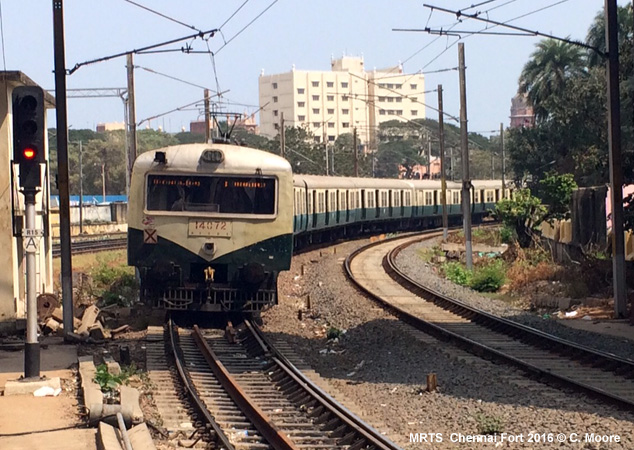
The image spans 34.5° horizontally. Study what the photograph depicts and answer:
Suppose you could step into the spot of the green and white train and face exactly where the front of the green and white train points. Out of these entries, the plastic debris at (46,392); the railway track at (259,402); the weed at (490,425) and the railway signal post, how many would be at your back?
0

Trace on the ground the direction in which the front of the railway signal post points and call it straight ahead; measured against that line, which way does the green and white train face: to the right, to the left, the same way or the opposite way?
the same way

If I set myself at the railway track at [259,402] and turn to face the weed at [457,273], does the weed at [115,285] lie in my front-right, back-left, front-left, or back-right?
front-left

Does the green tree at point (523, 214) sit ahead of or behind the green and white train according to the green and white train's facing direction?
behind

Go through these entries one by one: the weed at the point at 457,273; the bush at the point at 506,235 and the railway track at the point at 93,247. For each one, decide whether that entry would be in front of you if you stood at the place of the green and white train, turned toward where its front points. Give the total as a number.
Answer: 0

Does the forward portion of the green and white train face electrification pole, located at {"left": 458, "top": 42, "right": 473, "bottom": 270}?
no

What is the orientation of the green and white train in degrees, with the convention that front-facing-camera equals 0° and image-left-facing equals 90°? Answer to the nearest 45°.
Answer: approximately 0°

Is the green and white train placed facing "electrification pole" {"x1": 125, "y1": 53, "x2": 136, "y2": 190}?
no

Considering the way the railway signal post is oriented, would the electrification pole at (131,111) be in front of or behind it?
behind

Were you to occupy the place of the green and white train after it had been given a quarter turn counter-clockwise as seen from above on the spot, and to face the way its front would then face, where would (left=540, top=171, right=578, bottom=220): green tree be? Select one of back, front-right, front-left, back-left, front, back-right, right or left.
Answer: front-left

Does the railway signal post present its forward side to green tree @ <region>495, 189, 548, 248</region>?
no

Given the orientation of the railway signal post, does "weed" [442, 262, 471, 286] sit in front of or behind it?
behind

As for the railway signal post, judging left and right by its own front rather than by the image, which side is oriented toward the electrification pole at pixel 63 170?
back

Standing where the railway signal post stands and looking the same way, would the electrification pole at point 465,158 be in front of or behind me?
behind

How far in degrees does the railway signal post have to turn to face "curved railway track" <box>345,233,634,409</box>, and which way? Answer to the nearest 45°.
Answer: approximately 90° to its left

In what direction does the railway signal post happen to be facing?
toward the camera

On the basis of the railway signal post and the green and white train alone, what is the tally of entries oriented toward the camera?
2

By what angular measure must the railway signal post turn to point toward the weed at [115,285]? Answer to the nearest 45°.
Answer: approximately 180°
